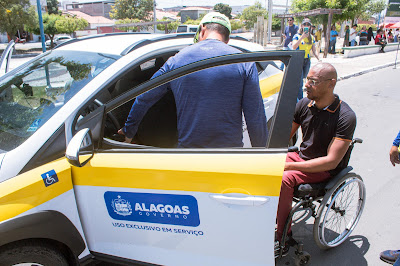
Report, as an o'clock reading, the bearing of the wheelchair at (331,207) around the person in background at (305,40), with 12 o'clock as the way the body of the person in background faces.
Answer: The wheelchair is roughly at 12 o'clock from the person in background.

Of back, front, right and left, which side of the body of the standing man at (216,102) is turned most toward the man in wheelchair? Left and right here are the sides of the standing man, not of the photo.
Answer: right

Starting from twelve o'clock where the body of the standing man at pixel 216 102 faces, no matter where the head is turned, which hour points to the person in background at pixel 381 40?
The person in background is roughly at 1 o'clock from the standing man.

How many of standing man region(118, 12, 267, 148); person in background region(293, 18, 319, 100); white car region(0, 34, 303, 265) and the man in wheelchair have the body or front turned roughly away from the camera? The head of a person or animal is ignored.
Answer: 1

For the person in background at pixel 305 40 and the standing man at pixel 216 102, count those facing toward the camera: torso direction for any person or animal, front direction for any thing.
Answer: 1

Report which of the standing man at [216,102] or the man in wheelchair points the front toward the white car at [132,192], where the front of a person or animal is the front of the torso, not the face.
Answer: the man in wheelchair

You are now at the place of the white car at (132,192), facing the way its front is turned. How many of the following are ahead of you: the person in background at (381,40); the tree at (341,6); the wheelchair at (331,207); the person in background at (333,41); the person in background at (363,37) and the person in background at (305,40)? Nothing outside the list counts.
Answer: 0

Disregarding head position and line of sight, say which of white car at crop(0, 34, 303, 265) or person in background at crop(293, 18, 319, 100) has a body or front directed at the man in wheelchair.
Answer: the person in background

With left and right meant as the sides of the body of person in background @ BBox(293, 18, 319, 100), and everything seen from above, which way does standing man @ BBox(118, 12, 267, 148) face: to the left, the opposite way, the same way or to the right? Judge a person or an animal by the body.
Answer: the opposite way

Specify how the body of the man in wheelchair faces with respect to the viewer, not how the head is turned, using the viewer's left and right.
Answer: facing the viewer and to the left of the viewer

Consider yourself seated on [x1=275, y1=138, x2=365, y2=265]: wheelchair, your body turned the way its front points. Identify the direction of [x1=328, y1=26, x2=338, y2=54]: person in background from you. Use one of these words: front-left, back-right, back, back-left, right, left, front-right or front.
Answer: back-right

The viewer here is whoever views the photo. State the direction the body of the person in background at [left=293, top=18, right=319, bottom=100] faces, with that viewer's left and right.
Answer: facing the viewer

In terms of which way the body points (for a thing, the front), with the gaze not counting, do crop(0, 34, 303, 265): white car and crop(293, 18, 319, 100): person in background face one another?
no

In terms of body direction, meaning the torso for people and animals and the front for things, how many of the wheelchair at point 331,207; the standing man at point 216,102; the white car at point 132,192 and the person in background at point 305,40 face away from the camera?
1

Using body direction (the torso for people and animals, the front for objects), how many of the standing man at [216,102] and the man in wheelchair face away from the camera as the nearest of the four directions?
1

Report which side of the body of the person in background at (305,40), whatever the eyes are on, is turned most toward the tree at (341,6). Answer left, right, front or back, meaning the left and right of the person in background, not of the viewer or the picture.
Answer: back

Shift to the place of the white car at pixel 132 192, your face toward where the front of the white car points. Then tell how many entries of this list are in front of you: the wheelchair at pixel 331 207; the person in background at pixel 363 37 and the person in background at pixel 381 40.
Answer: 0

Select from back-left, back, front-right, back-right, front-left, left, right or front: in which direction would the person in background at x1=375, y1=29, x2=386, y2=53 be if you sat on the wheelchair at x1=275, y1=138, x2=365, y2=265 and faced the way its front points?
back-right

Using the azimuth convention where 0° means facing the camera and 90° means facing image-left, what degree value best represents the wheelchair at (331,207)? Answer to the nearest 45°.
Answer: approximately 45°

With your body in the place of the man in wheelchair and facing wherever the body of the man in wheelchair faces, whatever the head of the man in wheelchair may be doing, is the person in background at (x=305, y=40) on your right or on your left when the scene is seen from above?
on your right

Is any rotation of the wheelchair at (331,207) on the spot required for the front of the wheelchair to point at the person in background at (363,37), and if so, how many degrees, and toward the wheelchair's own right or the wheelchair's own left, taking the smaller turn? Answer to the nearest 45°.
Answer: approximately 135° to the wheelchair's own right

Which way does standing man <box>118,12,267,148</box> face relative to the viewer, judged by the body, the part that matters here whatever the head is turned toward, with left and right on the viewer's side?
facing away from the viewer
